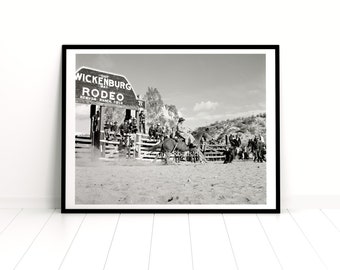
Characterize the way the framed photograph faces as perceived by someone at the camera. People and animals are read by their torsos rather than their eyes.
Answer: facing the viewer
